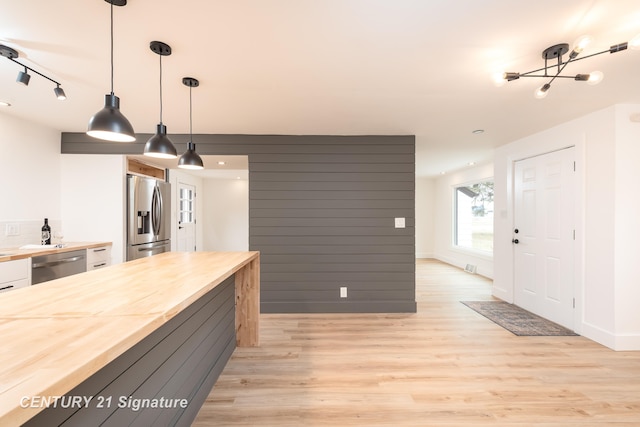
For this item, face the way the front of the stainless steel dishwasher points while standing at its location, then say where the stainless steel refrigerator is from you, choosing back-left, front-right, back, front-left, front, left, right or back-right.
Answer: left

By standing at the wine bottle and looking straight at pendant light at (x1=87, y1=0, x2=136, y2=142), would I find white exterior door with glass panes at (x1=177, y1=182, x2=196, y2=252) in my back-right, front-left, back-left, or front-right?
back-left

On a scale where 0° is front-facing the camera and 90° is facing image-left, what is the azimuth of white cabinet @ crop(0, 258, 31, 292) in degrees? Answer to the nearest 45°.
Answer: approximately 315°

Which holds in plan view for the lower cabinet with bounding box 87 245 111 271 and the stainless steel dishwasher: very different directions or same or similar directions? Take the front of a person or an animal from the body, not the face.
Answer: same or similar directions

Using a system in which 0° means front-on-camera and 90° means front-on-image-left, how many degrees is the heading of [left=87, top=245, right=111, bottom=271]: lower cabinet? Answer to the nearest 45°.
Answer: approximately 315°

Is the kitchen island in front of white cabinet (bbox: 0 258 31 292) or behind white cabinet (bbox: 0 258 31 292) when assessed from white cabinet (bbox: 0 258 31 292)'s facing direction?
in front

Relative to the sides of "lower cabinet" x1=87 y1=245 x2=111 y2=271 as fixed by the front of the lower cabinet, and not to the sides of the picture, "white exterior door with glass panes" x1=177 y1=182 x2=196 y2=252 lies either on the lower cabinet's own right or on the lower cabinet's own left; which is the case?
on the lower cabinet's own left

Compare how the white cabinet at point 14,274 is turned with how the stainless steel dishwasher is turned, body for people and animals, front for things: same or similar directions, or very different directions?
same or similar directions

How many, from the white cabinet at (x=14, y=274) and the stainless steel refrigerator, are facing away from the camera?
0

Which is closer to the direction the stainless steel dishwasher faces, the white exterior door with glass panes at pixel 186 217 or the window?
the window

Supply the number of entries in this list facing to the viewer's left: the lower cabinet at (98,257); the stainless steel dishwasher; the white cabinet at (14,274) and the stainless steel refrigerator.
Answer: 0

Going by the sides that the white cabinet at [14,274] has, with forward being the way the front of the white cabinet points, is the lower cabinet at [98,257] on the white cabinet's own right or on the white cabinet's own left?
on the white cabinet's own left

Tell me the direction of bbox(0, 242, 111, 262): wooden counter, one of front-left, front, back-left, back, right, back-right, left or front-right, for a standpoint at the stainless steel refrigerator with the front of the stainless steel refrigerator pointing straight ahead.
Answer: right

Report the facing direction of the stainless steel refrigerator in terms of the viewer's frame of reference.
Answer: facing the viewer and to the right of the viewer

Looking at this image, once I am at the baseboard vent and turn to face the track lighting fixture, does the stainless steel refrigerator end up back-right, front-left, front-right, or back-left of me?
front-right

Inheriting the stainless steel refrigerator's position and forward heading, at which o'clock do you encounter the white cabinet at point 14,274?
The white cabinet is roughly at 3 o'clock from the stainless steel refrigerator.

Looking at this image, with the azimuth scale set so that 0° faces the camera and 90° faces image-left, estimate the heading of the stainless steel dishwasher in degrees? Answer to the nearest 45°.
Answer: approximately 315°
